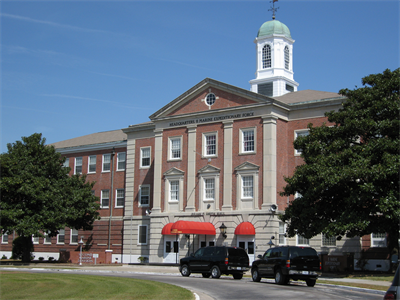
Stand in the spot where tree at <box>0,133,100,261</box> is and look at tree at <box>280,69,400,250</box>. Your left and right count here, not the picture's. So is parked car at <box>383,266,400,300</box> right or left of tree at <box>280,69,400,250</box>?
right

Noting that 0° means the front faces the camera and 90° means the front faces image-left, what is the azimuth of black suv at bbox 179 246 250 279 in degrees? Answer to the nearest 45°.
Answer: approximately 135°

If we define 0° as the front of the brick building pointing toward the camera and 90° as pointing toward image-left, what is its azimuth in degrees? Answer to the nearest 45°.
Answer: approximately 45°

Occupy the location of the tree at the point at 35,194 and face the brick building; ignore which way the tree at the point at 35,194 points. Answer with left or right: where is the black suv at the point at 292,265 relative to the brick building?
right
